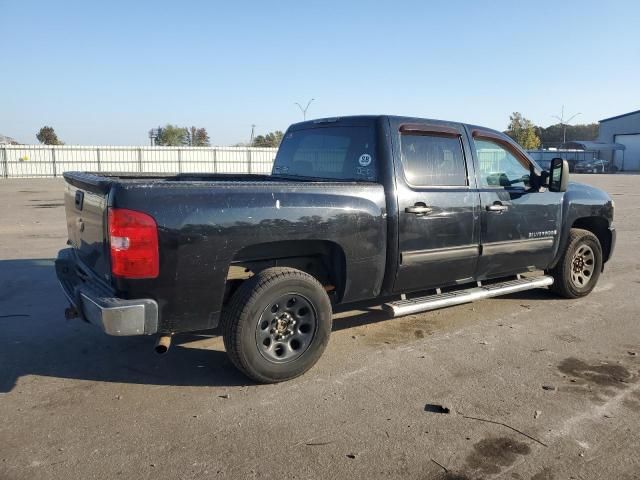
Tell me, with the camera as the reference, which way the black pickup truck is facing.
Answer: facing away from the viewer and to the right of the viewer

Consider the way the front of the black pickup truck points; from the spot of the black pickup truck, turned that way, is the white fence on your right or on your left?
on your left

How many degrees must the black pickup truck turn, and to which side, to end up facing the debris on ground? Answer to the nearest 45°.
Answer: approximately 90° to its right
